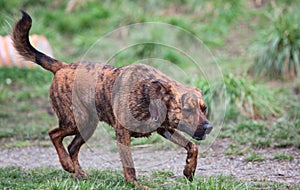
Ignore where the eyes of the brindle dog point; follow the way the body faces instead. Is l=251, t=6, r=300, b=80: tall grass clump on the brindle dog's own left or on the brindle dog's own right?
on the brindle dog's own left

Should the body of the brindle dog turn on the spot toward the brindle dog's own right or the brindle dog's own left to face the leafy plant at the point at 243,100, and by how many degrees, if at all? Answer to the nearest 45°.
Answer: approximately 45° to the brindle dog's own left

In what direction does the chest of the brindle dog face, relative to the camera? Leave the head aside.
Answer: to the viewer's right
